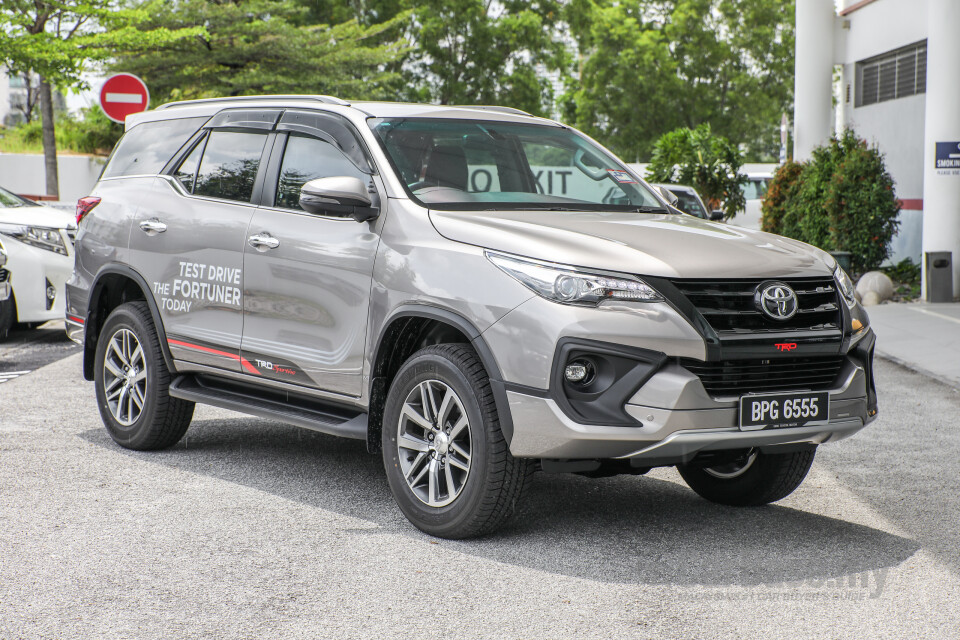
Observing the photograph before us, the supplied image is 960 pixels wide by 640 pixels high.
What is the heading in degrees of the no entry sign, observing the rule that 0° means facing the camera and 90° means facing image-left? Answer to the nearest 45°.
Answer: approximately 0°

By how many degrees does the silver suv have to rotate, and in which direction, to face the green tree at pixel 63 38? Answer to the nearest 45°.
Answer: approximately 180°

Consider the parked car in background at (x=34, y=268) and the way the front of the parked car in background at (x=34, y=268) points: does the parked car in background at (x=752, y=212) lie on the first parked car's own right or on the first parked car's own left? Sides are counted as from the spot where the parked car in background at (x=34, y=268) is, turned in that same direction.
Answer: on the first parked car's own left

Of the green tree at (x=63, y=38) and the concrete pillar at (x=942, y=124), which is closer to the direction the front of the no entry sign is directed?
the concrete pillar

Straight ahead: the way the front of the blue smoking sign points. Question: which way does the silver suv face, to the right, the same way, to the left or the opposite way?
to the left

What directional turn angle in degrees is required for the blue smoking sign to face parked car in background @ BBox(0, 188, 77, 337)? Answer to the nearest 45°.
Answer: approximately 45° to its right

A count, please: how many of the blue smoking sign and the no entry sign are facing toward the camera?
2

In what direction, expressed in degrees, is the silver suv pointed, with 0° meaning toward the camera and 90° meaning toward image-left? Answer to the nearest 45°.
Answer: approximately 315°

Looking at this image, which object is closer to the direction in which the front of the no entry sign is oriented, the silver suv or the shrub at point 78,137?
the silver suv
